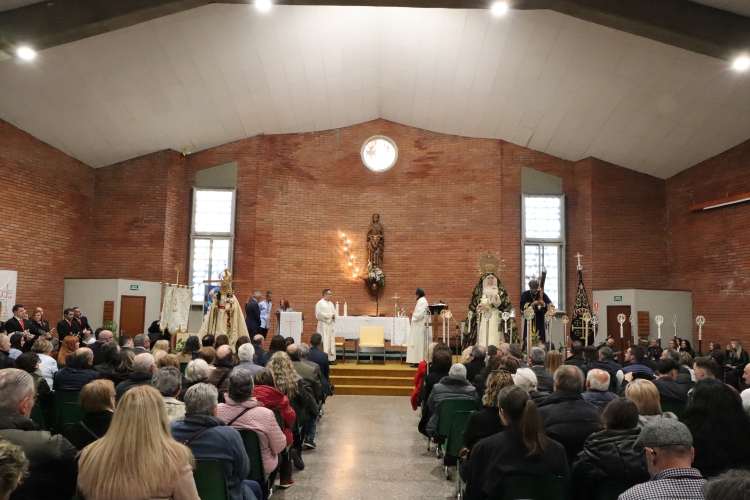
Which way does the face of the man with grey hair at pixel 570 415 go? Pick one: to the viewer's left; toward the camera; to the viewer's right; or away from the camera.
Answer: away from the camera

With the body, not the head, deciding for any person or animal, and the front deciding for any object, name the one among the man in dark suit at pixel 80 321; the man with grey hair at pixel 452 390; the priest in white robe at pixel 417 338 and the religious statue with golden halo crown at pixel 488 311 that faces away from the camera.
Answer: the man with grey hair

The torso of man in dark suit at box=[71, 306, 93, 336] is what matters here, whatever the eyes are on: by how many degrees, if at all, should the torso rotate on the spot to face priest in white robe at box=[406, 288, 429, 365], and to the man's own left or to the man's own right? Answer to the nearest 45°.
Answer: approximately 45° to the man's own left

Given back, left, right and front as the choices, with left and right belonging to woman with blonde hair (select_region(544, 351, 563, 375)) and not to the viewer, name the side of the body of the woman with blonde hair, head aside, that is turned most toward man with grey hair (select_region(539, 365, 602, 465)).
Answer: back

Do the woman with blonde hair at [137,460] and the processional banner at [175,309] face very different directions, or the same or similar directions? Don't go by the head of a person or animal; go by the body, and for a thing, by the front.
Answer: very different directions

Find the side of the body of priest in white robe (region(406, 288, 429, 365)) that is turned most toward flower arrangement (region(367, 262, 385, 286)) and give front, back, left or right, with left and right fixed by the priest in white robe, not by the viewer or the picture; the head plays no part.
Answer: right

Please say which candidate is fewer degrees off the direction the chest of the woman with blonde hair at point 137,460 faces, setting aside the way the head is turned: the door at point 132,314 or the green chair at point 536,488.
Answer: the door

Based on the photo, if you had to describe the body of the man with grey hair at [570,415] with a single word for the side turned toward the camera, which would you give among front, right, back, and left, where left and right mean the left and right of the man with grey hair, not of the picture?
back

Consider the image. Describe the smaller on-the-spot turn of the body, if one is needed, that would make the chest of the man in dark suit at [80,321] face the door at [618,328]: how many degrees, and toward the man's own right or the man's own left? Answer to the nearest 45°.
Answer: approximately 45° to the man's own left

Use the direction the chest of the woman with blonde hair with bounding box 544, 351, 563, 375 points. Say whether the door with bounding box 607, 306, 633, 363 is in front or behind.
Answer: in front

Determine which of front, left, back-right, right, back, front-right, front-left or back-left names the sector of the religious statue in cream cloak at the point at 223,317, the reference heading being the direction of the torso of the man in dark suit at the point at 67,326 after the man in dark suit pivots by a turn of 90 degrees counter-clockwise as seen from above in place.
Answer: front-right

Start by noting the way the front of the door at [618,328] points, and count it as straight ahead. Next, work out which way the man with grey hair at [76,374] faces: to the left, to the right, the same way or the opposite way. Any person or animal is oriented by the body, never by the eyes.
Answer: the opposite way

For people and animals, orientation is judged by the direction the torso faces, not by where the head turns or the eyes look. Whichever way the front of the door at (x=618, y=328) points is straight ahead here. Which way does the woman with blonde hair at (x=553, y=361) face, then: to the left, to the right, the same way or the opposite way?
the opposite way

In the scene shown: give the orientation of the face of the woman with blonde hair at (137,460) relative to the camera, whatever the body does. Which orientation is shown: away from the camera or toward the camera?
away from the camera
